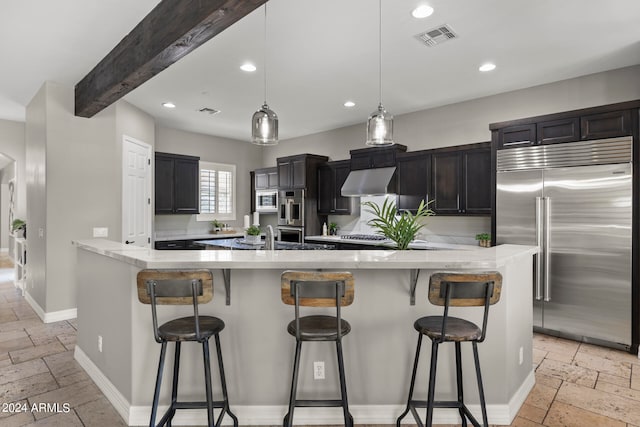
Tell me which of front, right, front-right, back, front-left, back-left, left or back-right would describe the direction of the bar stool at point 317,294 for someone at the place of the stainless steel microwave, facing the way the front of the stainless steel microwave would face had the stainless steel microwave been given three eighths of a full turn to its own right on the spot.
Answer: back-left

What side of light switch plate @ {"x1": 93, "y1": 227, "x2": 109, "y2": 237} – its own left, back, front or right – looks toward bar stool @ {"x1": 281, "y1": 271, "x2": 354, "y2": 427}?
front

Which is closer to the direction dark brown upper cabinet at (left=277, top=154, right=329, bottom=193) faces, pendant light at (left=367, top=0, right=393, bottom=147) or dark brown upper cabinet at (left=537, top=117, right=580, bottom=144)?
the pendant light

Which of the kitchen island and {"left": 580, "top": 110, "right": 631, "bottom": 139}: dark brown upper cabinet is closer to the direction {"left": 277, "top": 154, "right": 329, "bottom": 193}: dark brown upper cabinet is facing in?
the kitchen island

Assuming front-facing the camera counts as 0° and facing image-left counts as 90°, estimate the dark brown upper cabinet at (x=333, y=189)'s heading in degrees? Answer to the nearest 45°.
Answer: approximately 45°

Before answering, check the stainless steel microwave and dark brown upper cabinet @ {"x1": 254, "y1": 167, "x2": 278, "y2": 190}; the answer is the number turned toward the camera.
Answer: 2

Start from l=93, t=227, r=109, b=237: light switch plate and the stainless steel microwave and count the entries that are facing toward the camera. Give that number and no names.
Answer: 2

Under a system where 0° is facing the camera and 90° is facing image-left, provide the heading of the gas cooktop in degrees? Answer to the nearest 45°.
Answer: approximately 45°

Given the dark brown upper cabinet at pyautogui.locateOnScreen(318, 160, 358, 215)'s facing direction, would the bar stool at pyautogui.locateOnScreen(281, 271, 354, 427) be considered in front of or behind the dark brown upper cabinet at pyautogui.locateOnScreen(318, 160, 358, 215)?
in front

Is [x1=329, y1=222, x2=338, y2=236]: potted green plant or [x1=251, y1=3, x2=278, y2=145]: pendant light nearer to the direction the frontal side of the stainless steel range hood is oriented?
the pendant light

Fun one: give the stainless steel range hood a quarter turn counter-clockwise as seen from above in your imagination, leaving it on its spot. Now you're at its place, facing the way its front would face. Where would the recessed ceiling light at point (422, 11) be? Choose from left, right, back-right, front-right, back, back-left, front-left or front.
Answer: front-right

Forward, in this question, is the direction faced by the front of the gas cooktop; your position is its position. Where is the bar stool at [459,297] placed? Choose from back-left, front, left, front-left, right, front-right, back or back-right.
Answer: front-left

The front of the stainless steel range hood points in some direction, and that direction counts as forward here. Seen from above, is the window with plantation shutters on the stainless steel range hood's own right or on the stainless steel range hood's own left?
on the stainless steel range hood's own right

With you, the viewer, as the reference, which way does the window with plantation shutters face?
facing the viewer and to the right of the viewer
